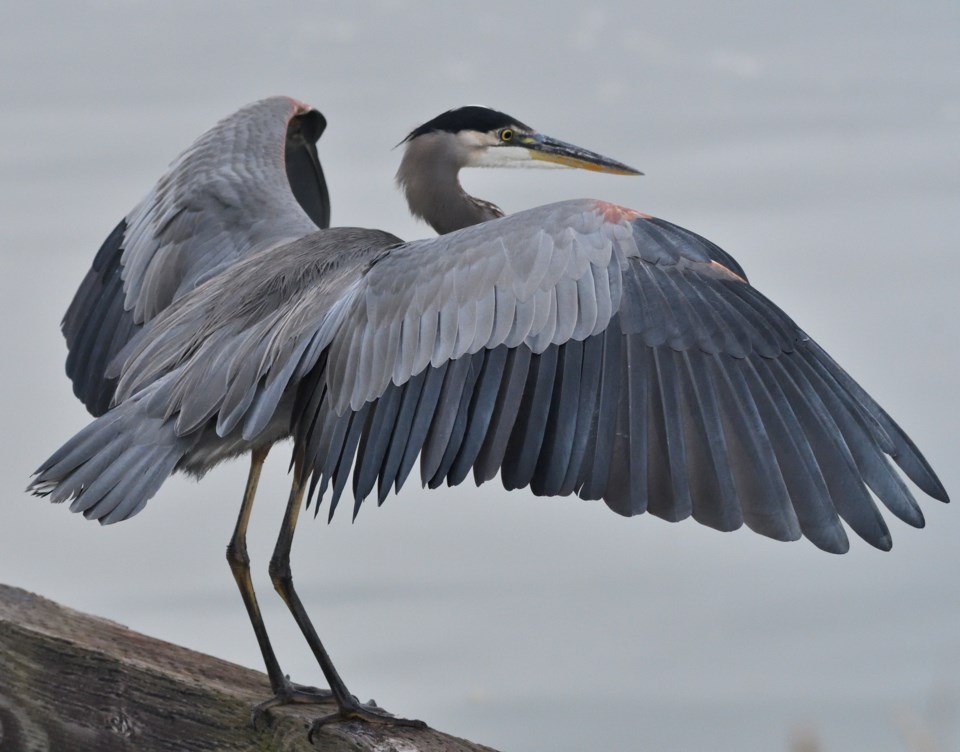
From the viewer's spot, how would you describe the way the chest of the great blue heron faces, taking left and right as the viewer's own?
facing away from the viewer and to the right of the viewer
